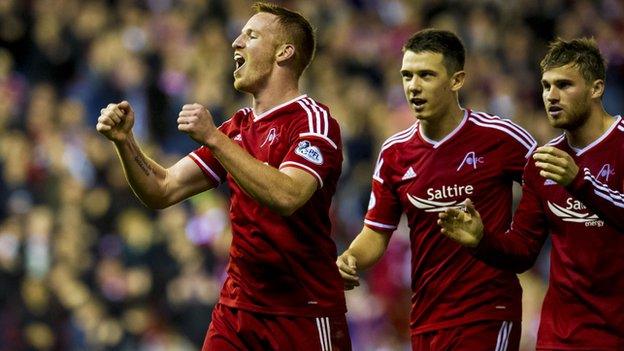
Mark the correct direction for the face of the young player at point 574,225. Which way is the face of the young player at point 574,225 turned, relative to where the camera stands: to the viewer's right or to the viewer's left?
to the viewer's left

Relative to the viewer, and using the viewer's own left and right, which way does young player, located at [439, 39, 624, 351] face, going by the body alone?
facing the viewer and to the left of the viewer

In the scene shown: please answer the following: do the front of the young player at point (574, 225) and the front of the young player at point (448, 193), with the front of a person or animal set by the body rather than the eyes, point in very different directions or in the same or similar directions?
same or similar directions

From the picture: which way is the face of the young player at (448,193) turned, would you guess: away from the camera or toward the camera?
toward the camera

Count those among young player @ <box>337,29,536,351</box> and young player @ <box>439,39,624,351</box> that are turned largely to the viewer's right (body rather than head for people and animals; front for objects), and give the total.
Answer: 0
